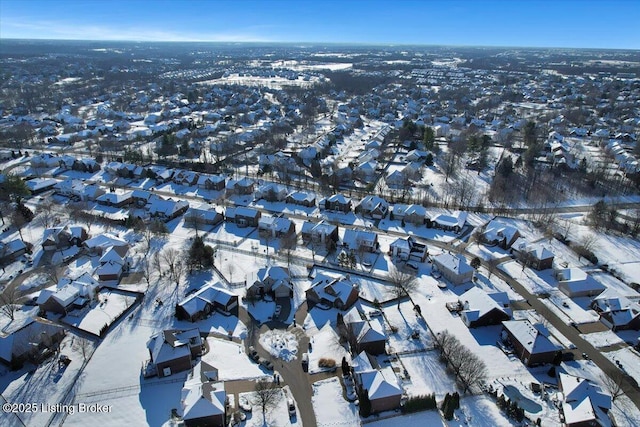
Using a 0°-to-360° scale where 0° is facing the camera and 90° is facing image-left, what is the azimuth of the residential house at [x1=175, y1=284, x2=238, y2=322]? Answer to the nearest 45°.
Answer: approximately 315°

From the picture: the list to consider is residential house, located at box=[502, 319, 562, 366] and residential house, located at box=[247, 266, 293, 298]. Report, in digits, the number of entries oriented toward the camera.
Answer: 1

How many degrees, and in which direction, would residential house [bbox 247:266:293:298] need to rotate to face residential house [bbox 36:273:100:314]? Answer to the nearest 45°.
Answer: approximately 90° to its right

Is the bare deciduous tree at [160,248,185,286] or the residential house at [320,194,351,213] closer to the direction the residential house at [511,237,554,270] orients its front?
the bare deciduous tree

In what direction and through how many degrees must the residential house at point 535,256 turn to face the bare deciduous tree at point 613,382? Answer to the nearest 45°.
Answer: approximately 90° to its left

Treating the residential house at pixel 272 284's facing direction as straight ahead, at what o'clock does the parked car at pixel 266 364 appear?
The parked car is roughly at 12 o'clock from the residential house.

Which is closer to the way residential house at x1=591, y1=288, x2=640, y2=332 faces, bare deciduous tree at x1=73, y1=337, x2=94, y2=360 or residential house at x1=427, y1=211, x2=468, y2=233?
the bare deciduous tree

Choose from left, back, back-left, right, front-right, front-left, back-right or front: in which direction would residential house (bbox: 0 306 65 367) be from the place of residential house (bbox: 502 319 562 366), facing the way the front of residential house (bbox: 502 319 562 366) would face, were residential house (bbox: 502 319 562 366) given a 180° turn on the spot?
front

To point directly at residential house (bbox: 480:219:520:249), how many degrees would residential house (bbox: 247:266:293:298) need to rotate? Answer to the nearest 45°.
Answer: approximately 90° to its left

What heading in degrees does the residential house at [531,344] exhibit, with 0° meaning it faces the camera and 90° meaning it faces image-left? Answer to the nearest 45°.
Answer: approximately 225°

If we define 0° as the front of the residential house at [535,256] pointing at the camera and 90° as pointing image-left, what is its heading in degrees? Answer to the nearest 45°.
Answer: approximately 45°

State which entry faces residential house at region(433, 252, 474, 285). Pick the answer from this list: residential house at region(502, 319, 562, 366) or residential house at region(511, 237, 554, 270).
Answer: residential house at region(511, 237, 554, 270)

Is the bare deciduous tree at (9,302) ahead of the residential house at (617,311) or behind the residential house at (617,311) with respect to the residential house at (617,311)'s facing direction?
ahead

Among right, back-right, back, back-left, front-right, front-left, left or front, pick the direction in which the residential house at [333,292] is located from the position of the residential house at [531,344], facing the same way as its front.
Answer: back-left

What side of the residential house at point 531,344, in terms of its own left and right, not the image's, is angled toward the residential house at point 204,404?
back
